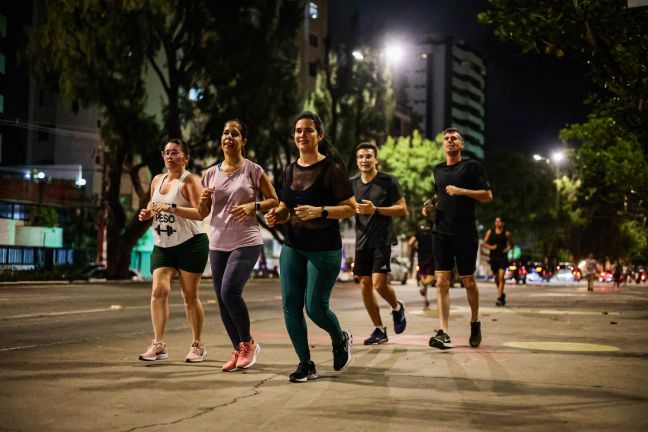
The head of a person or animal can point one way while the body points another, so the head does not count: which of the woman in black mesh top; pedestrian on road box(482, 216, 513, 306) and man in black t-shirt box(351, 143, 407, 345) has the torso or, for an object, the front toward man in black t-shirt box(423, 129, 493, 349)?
the pedestrian on road

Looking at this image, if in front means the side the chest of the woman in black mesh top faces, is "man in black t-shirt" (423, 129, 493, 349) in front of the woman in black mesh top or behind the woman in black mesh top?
behind

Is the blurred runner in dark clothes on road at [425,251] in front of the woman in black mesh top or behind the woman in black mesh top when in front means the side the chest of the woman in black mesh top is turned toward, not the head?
behind

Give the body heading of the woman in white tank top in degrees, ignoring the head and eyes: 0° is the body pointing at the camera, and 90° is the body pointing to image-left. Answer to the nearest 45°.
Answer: approximately 45°

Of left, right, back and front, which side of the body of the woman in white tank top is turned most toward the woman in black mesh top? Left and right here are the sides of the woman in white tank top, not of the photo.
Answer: left

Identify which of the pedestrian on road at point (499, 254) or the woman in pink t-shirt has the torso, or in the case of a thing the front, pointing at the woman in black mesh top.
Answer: the pedestrian on road

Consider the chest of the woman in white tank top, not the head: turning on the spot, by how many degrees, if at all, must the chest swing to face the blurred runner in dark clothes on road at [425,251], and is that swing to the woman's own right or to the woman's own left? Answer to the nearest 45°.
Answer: approximately 180°
